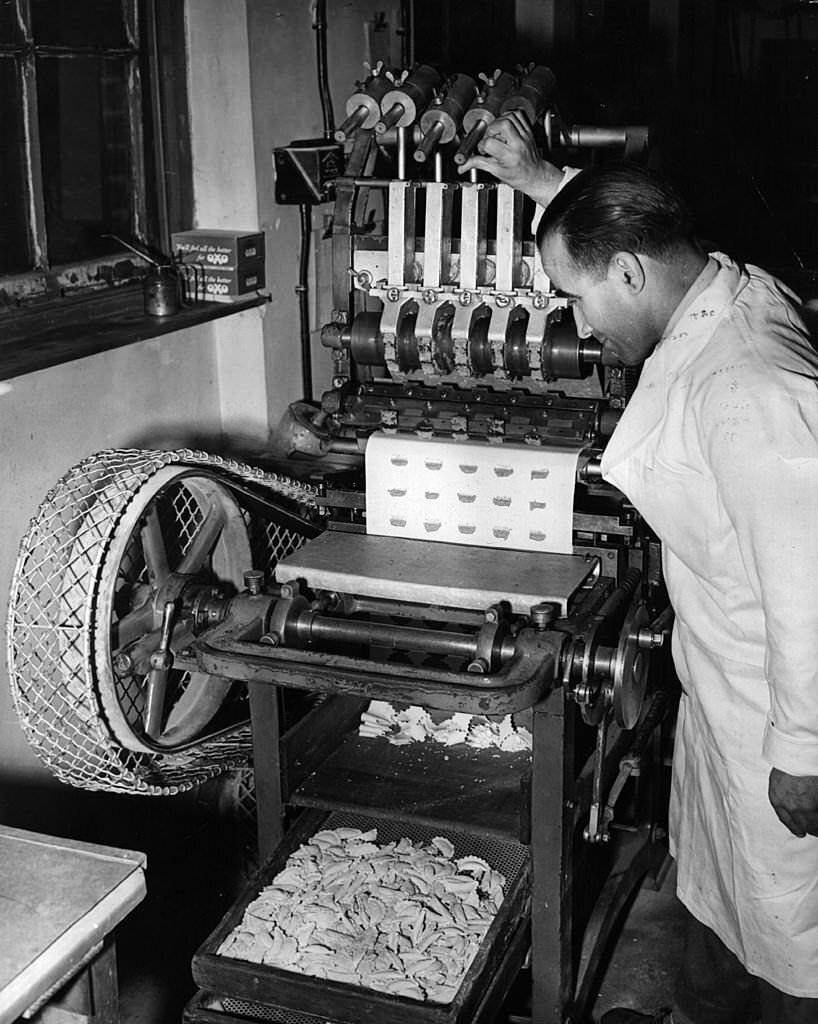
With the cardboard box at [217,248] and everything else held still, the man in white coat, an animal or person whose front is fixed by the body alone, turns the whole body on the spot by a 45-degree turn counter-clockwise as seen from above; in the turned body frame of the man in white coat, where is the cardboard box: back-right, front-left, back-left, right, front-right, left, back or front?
right

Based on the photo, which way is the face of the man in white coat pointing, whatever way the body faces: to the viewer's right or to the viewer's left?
to the viewer's left

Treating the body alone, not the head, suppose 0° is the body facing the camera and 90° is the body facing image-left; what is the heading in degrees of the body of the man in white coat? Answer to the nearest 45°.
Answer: approximately 90°

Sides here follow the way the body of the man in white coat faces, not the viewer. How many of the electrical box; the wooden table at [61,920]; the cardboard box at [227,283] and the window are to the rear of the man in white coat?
0

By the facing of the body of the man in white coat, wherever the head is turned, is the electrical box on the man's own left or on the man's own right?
on the man's own right

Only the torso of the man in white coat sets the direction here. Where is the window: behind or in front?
in front

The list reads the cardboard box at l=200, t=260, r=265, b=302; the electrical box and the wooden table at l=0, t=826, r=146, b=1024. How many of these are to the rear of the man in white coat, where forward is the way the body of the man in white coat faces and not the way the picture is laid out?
0

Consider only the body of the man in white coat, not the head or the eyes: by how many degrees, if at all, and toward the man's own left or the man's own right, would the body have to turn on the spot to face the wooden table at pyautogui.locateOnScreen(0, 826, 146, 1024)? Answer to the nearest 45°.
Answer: approximately 45° to the man's own left

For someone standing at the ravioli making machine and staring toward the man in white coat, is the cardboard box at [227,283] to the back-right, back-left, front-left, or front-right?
back-left

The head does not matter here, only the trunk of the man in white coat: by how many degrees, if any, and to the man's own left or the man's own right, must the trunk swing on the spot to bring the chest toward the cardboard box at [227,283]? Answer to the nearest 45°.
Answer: approximately 45° to the man's own right

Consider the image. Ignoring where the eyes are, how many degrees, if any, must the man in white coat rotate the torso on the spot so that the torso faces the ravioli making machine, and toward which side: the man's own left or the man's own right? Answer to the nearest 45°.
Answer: approximately 45° to the man's own right
